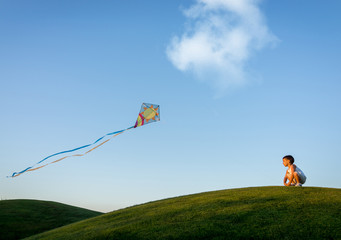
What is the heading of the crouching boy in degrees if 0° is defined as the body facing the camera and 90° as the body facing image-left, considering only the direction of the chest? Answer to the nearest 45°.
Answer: approximately 90°
